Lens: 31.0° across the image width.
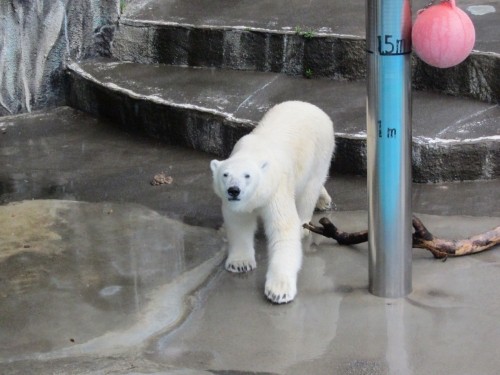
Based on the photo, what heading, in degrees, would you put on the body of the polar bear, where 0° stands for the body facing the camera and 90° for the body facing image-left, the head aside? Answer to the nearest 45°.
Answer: approximately 45°

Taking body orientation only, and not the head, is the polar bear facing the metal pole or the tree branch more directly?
the metal pole

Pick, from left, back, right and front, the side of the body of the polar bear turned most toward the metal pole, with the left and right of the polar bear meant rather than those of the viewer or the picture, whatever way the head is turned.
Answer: left

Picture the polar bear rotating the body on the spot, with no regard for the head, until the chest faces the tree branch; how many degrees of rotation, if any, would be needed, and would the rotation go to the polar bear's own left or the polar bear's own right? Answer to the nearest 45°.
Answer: approximately 135° to the polar bear's own left

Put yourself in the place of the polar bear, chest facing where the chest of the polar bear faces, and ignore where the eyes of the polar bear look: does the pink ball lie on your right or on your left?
on your left
